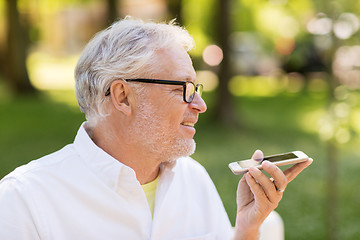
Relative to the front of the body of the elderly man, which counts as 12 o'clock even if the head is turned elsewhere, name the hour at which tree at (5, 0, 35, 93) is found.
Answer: The tree is roughly at 7 o'clock from the elderly man.

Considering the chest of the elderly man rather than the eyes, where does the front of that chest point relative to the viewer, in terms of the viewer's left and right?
facing the viewer and to the right of the viewer

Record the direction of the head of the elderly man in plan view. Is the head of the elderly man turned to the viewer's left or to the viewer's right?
to the viewer's right
